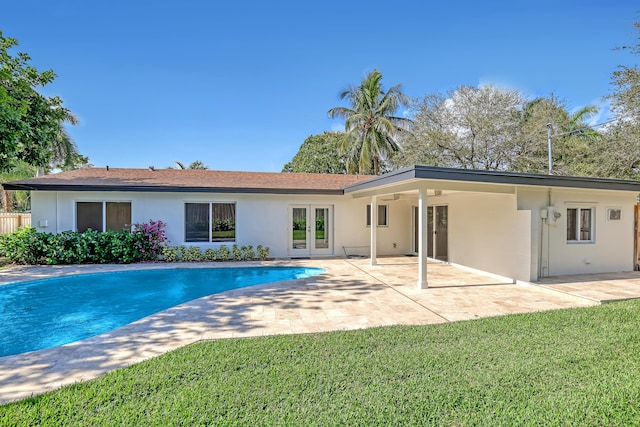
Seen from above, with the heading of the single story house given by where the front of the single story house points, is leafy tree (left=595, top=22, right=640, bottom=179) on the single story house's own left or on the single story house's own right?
on the single story house's own right

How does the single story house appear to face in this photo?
away from the camera

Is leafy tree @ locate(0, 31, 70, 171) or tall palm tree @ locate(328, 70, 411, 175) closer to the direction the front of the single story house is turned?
the tall palm tree

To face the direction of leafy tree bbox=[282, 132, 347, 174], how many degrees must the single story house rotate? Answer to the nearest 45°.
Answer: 0° — it already faces it

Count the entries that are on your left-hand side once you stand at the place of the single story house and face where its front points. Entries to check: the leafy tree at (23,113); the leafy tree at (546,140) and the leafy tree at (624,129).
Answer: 1

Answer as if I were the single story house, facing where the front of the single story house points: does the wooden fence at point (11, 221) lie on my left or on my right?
on my left

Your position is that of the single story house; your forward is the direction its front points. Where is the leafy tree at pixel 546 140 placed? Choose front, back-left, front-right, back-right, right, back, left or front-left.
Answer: front-right
